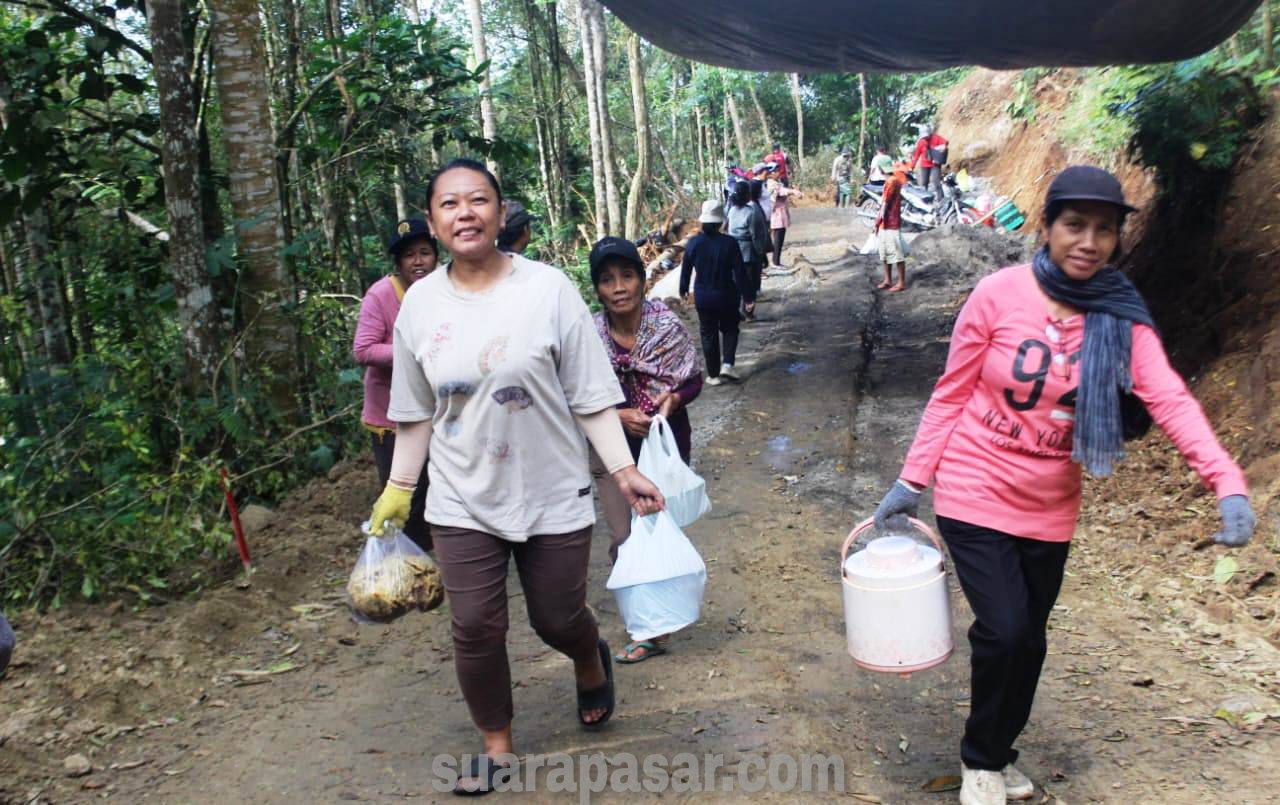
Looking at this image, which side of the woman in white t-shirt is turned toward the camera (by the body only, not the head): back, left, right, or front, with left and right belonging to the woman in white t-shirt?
front

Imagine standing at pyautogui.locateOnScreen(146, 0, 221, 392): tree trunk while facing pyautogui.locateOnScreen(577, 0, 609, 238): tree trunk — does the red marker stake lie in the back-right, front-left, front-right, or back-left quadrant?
back-right

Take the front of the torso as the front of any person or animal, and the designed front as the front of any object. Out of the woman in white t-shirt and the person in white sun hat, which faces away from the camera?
the person in white sun hat

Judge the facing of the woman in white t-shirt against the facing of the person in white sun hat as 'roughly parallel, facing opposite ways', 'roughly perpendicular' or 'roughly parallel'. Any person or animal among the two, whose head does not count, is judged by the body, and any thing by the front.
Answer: roughly parallel, facing opposite ways

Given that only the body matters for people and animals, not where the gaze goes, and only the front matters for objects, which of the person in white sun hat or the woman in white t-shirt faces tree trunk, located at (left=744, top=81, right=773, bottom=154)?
the person in white sun hat

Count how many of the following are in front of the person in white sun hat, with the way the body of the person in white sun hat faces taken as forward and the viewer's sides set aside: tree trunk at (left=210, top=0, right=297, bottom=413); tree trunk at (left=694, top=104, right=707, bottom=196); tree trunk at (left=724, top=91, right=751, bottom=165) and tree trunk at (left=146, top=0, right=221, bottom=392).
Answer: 2

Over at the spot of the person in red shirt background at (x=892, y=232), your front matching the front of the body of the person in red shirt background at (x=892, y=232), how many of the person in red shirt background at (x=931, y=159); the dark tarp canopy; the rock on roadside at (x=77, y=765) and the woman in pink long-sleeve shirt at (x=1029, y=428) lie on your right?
1

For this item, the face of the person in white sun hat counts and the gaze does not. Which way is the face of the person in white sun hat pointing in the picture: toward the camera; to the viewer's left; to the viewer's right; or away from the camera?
away from the camera

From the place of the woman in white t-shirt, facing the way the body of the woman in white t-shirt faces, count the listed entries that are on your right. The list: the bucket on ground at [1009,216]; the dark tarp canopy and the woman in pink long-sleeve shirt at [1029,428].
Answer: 0

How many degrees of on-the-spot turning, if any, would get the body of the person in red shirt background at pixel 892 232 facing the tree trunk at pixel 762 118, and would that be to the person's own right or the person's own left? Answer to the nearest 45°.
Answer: approximately 90° to the person's own right

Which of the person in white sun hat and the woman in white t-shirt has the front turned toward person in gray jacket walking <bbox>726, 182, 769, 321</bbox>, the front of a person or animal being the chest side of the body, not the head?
the person in white sun hat

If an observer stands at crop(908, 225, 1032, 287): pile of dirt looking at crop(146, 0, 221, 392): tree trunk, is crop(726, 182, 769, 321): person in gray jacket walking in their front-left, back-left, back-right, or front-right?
front-right

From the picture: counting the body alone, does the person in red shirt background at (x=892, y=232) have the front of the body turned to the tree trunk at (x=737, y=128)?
no

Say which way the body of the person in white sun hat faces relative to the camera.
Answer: away from the camera
